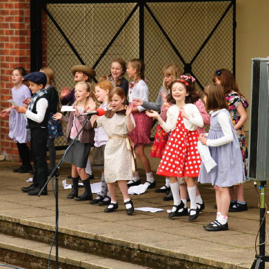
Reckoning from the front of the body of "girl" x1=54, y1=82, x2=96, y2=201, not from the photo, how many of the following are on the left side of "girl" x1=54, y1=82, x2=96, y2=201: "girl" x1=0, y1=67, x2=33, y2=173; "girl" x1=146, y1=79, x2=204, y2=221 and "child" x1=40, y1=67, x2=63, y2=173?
1

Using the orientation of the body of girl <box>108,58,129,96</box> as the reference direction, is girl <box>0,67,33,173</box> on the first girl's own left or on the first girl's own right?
on the first girl's own right

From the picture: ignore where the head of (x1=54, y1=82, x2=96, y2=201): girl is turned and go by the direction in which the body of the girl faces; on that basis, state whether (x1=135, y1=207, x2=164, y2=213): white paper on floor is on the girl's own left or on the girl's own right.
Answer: on the girl's own left

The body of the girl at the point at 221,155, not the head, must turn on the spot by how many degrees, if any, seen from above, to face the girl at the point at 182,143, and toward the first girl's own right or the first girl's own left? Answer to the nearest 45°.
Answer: approximately 45° to the first girl's own right

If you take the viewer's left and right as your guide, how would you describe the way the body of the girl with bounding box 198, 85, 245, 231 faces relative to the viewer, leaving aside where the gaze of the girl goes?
facing to the left of the viewer
